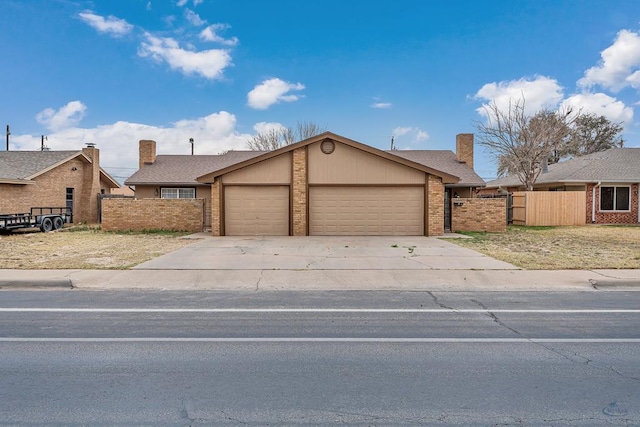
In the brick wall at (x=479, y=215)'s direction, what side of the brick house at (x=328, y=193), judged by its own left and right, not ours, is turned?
left

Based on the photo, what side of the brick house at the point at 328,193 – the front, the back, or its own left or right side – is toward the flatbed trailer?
right

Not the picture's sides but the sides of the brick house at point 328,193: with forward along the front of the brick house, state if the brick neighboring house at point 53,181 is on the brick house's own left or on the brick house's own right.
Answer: on the brick house's own right

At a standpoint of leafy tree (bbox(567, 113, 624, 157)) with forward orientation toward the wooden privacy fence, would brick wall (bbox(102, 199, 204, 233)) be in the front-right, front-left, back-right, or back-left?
front-right

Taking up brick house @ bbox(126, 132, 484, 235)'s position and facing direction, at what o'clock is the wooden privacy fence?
The wooden privacy fence is roughly at 8 o'clock from the brick house.

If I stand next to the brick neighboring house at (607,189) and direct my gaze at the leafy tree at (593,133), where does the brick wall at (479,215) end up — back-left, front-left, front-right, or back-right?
back-left

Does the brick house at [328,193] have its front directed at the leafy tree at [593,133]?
no

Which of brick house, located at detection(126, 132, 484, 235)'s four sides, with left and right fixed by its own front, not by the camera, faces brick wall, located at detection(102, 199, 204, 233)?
right

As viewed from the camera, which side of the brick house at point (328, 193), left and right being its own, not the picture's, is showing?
front
